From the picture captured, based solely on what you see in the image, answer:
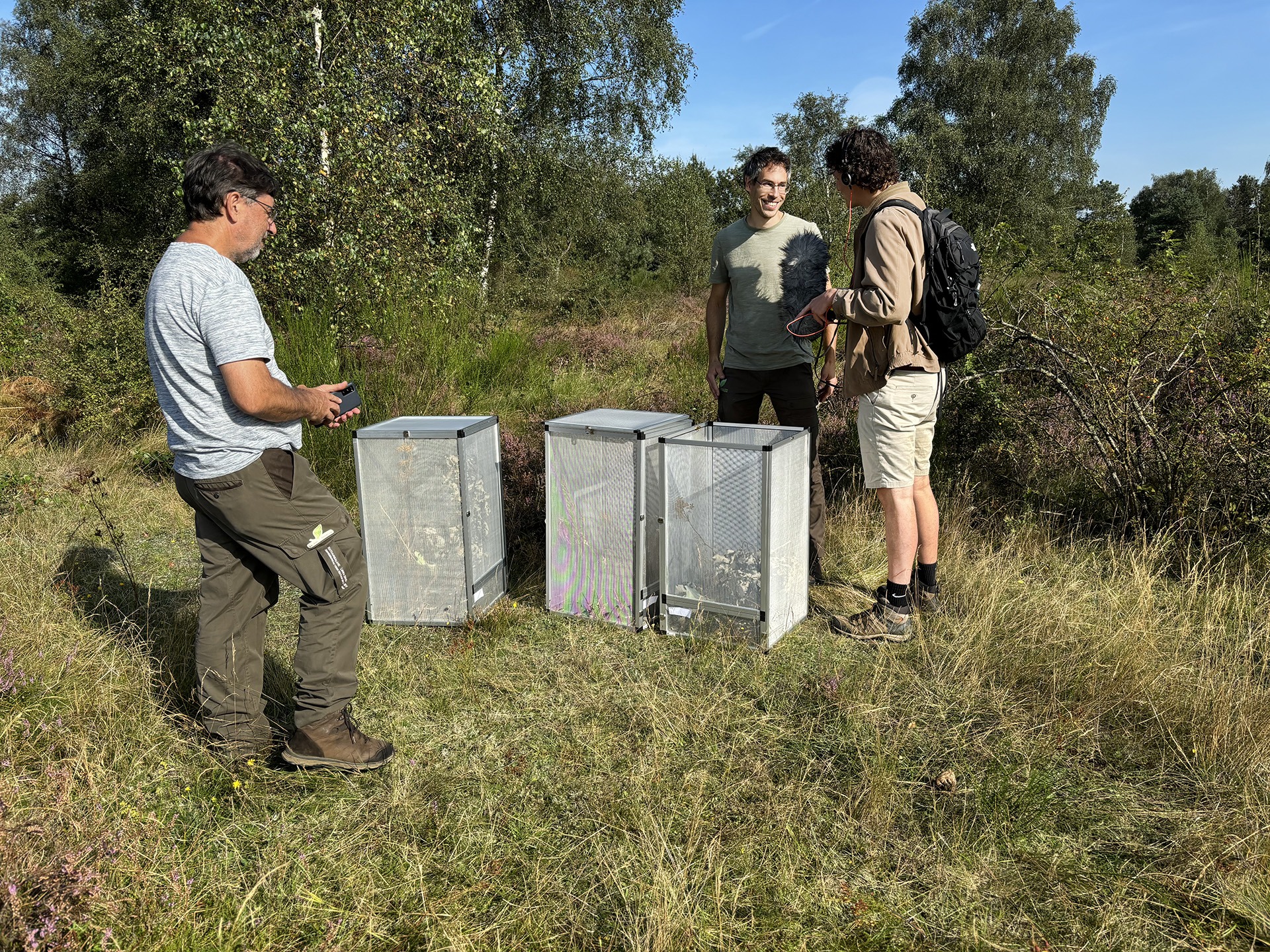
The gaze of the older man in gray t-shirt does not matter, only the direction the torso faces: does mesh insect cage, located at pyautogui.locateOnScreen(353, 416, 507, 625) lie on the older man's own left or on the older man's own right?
on the older man's own left

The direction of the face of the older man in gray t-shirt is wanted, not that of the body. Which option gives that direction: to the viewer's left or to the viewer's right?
to the viewer's right

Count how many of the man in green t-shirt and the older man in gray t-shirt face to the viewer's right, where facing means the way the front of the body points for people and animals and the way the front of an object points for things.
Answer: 1

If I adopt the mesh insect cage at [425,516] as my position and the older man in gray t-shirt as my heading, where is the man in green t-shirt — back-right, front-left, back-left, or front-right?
back-left

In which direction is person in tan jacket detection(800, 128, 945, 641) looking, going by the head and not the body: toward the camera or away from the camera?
away from the camera

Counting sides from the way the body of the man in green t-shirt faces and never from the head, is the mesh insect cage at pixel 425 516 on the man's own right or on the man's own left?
on the man's own right

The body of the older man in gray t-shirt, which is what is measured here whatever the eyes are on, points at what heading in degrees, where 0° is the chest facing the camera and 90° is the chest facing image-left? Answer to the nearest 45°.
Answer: approximately 270°
